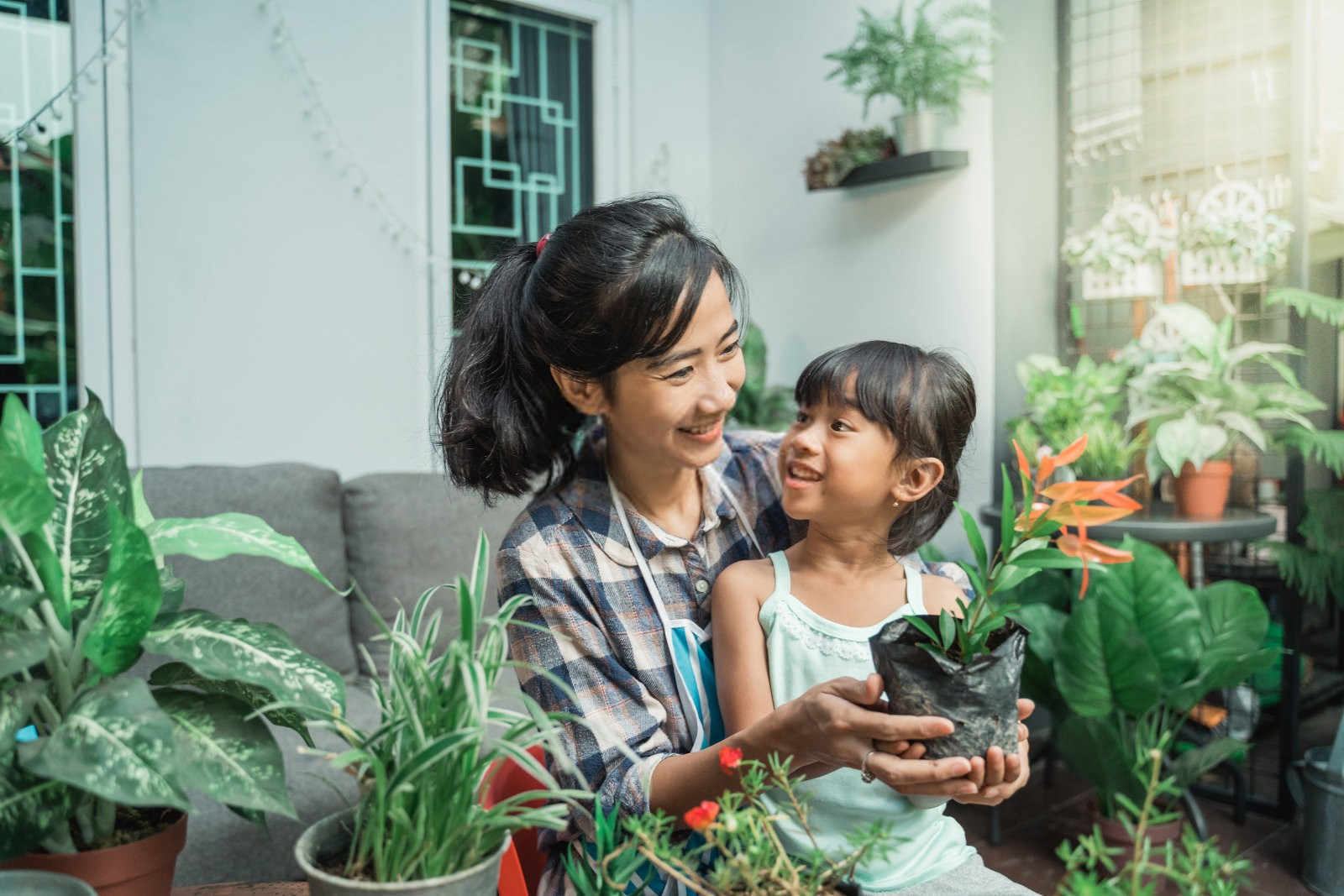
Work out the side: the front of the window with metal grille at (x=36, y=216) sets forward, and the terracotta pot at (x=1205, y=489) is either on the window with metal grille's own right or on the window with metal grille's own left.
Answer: on the window with metal grille's own left

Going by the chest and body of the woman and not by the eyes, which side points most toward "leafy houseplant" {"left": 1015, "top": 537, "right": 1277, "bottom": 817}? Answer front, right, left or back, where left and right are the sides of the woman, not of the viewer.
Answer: left

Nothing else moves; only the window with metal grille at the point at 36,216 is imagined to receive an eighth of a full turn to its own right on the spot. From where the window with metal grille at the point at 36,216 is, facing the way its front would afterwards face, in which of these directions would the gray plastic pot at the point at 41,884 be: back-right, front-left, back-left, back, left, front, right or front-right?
front-left

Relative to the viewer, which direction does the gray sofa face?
toward the camera

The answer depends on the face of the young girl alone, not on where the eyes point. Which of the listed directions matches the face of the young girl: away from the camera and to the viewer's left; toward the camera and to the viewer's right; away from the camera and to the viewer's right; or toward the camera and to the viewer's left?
toward the camera and to the viewer's left

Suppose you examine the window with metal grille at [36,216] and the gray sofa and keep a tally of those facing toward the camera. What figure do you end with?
2

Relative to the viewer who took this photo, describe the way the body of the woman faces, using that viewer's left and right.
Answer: facing the viewer and to the right of the viewer

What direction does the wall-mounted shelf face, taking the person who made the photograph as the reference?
facing the viewer and to the left of the viewer

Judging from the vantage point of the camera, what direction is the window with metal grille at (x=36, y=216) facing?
facing the viewer

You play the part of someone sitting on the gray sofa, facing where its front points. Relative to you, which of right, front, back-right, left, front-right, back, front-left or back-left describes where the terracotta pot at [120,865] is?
front

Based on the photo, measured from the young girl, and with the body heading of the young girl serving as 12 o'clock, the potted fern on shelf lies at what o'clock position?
The potted fern on shelf is roughly at 6 o'clock from the young girl.

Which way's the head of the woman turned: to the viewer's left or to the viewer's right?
to the viewer's right
